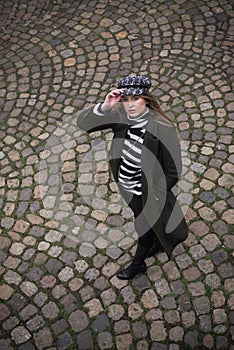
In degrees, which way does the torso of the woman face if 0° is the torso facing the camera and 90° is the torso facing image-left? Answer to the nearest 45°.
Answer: approximately 45°
